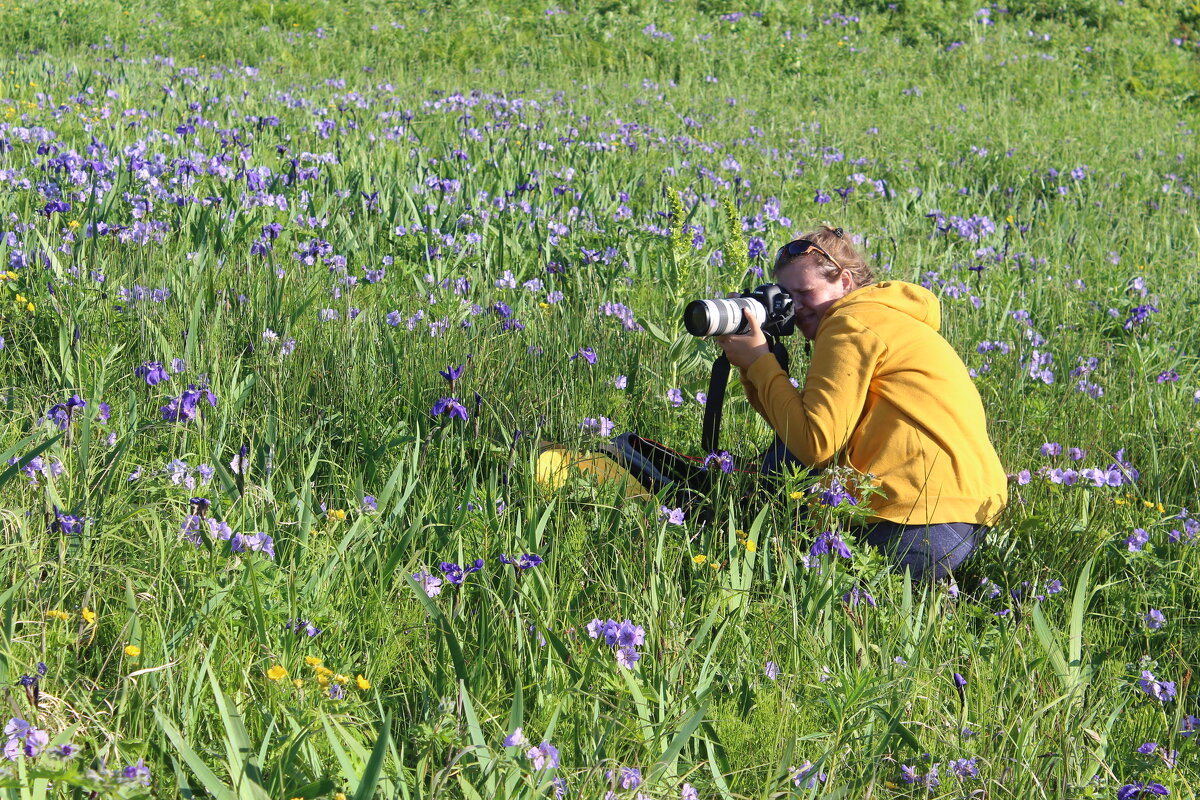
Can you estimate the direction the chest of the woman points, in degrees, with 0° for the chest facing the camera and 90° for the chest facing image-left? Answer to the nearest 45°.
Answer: approximately 90°

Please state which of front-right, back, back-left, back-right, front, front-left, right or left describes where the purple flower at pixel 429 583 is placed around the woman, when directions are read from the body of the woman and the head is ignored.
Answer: front-left

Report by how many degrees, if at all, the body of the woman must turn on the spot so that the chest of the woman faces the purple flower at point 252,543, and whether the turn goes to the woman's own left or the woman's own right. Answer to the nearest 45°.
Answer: approximately 45° to the woman's own left

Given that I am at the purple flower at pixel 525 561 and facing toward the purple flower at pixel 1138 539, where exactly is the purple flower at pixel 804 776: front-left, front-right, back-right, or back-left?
front-right

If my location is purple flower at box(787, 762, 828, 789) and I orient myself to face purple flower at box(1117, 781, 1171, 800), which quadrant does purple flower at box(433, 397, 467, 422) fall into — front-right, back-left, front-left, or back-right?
back-left
